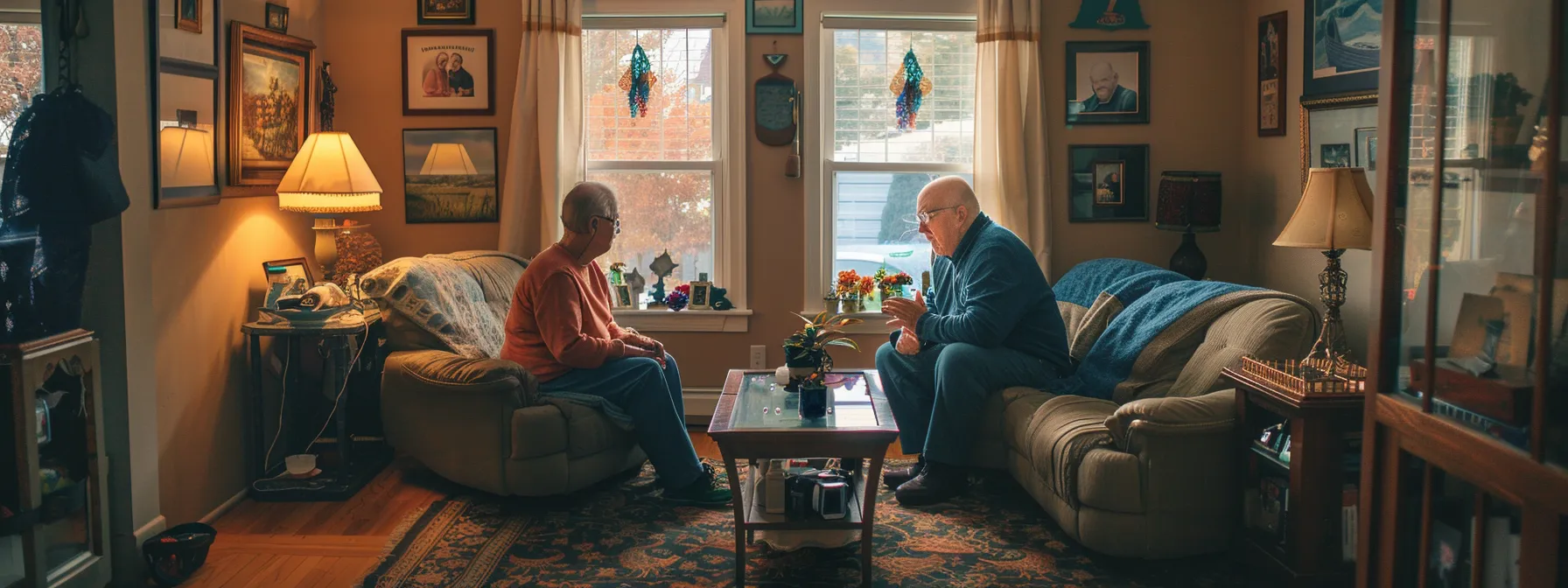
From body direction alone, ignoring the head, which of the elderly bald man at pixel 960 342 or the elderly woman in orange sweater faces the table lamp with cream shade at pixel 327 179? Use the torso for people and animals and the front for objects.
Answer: the elderly bald man

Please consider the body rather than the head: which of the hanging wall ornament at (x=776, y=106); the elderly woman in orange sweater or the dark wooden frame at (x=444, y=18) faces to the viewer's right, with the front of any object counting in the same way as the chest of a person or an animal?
the elderly woman in orange sweater

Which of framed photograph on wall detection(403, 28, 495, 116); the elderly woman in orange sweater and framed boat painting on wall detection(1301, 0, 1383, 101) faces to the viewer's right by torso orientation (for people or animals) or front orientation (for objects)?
the elderly woman in orange sweater

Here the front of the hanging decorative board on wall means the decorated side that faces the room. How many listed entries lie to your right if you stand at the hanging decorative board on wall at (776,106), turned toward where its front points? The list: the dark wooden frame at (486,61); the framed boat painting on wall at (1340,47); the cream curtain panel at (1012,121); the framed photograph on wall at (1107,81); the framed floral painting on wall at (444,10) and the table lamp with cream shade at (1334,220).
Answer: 2

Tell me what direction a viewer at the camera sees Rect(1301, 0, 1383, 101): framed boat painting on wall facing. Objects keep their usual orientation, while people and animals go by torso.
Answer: facing the viewer and to the left of the viewer

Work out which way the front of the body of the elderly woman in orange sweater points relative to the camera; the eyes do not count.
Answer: to the viewer's right

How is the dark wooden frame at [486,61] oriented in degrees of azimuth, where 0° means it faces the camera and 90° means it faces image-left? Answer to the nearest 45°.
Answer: approximately 0°

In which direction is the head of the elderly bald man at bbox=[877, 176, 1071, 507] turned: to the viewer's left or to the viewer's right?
to the viewer's left

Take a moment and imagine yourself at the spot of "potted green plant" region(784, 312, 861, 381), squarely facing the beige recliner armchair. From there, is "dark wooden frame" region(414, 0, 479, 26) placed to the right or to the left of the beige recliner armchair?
right

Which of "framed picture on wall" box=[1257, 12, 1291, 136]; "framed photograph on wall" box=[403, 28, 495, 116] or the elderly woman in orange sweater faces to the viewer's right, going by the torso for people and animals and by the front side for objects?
the elderly woman in orange sweater

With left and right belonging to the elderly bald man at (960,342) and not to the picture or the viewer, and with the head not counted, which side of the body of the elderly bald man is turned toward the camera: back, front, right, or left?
left

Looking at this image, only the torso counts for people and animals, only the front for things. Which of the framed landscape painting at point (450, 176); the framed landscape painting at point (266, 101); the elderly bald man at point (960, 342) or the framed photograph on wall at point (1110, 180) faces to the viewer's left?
the elderly bald man

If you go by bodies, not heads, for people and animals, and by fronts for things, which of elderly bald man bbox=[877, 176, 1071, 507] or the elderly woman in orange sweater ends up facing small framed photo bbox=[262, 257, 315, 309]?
the elderly bald man

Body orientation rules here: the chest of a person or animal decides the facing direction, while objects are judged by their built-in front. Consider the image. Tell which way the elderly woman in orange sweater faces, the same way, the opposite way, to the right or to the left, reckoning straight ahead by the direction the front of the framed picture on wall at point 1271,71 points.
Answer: the opposite way

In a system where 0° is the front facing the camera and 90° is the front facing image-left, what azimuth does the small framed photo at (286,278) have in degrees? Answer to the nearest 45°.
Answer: approximately 315°
